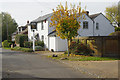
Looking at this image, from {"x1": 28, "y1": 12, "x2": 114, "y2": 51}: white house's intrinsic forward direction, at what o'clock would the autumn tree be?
The autumn tree is roughly at 10 o'clock from the white house.

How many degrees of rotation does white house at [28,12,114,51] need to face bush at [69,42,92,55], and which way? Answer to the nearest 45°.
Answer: approximately 45° to its left
